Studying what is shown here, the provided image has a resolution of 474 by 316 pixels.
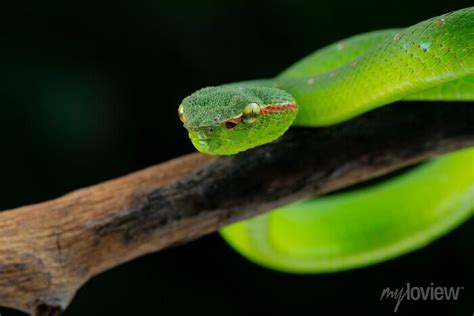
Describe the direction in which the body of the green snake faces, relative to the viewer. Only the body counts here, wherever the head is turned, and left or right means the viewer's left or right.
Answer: facing the viewer and to the left of the viewer
